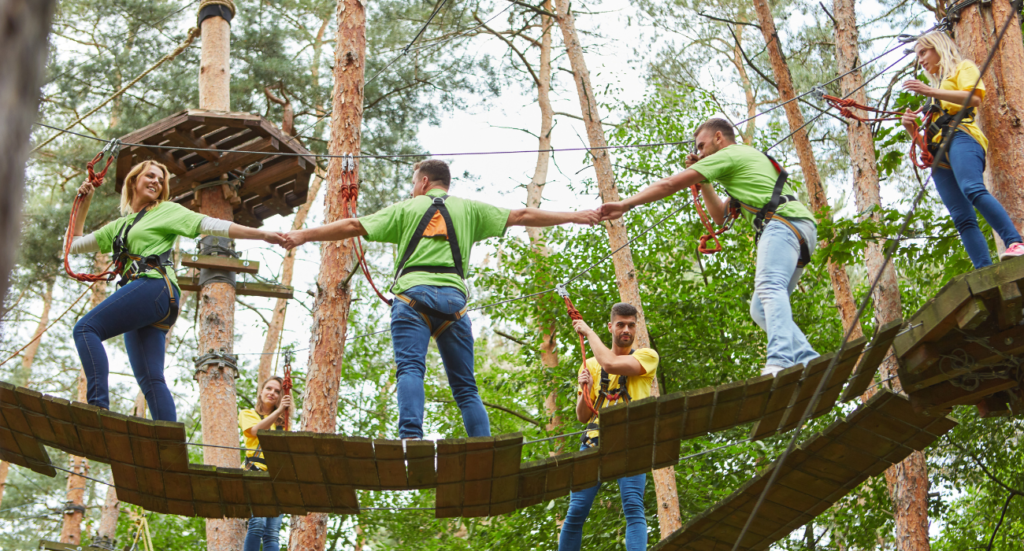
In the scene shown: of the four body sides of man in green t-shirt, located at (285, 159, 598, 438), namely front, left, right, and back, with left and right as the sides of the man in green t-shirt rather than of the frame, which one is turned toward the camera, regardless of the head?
back

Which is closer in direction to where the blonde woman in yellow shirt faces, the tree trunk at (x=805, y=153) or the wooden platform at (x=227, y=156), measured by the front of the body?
the wooden platform

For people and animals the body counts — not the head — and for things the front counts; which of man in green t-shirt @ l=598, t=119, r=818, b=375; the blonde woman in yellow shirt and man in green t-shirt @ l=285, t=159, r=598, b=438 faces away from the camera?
man in green t-shirt @ l=285, t=159, r=598, b=438

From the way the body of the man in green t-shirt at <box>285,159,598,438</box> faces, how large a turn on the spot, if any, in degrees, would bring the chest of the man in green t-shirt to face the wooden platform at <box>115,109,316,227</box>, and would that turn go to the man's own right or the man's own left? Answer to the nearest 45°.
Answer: approximately 45° to the man's own left

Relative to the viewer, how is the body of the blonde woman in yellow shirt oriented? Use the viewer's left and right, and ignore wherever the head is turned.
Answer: facing to the left of the viewer

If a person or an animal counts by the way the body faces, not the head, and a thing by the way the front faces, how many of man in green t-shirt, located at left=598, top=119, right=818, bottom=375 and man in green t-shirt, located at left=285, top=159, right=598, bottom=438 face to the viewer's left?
1

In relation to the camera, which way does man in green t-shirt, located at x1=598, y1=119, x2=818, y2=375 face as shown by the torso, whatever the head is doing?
to the viewer's left

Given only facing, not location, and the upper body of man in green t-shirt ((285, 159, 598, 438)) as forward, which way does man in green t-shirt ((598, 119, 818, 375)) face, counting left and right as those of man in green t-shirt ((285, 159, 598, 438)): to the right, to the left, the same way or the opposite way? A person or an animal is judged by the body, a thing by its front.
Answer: to the left

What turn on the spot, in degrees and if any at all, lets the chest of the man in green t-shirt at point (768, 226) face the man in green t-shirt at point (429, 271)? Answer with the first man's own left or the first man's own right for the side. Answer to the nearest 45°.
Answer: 0° — they already face them
